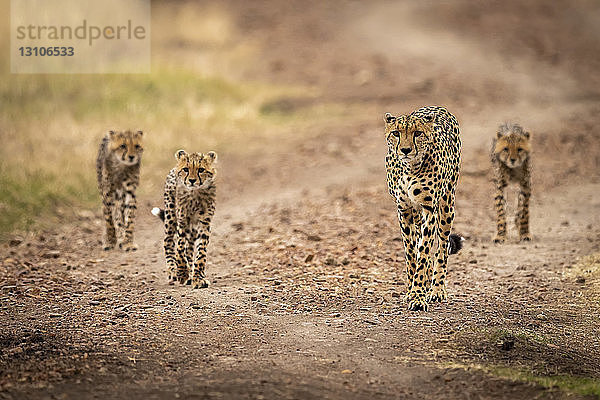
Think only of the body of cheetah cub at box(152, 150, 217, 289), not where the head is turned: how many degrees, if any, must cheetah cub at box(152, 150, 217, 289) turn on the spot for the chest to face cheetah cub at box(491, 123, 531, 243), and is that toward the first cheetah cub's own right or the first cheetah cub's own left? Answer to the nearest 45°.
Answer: approximately 135° to the first cheetah cub's own left

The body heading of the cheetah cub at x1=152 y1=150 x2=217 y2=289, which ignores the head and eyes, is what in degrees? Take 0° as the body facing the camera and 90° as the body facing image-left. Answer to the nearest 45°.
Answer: approximately 0°

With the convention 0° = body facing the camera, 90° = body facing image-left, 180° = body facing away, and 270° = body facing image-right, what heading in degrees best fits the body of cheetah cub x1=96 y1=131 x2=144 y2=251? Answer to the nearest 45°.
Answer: approximately 0°

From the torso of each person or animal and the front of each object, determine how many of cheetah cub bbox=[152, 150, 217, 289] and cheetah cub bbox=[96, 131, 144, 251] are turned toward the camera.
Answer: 2

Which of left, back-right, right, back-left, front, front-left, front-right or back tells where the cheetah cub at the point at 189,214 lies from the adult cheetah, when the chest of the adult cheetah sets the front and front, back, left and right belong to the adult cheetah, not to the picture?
right

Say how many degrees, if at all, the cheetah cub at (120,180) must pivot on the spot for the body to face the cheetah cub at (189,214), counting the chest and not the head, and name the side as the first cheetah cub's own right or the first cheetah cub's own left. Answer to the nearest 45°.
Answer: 0° — it already faces it

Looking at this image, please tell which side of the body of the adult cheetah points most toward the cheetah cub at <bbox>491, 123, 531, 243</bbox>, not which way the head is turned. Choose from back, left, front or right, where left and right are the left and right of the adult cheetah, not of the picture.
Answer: back

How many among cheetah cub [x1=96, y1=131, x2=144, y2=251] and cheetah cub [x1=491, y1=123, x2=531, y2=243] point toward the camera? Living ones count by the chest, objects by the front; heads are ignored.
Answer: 2
